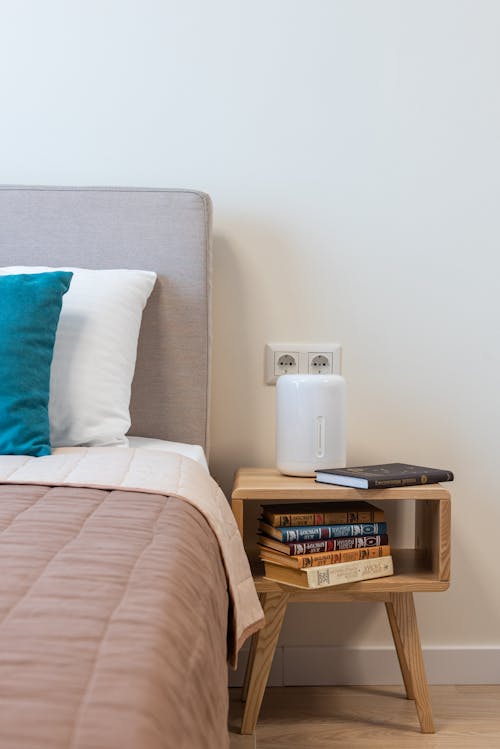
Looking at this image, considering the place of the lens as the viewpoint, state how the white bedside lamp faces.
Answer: facing the viewer

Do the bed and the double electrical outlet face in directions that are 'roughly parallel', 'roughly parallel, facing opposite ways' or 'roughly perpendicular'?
roughly parallel

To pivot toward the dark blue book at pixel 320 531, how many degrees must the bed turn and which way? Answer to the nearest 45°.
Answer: approximately 135° to its left

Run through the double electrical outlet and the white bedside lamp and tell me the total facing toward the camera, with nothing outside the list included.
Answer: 2

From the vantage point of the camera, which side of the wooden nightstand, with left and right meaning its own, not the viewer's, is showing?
front

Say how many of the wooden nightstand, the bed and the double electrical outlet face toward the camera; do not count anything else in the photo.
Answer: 3

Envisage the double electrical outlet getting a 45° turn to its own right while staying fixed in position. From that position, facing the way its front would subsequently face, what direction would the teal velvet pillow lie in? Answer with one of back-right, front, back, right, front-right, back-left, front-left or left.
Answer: front

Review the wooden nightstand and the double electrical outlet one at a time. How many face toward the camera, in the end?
2

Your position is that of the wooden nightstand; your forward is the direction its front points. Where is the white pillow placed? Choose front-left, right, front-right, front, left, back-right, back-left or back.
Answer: right

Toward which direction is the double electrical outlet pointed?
toward the camera

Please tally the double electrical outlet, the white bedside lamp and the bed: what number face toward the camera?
3

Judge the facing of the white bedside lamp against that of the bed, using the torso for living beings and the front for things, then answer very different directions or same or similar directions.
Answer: same or similar directions
